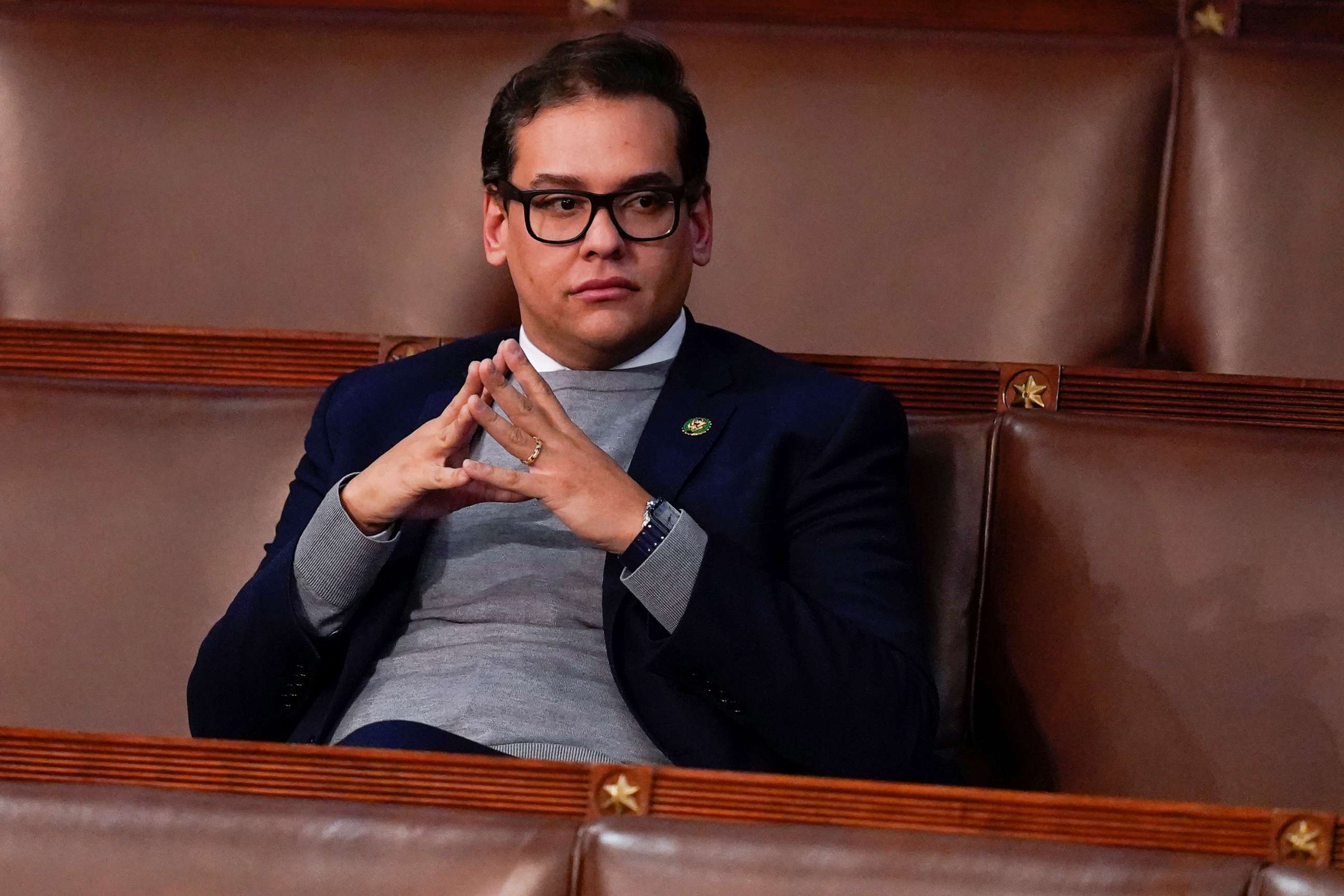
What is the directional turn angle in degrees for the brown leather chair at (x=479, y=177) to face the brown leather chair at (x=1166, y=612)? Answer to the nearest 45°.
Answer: approximately 45° to its left

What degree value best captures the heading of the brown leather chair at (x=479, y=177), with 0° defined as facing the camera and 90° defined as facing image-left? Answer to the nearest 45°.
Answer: approximately 0°

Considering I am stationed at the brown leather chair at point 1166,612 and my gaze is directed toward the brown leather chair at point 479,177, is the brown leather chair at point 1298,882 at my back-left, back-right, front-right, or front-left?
back-left

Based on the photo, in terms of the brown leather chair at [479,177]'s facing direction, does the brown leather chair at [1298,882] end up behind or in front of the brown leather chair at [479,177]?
in front
